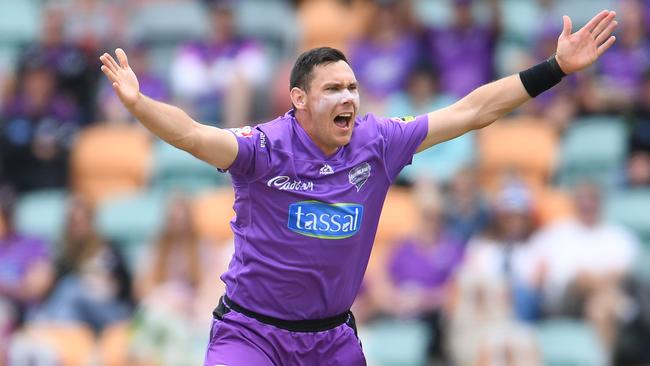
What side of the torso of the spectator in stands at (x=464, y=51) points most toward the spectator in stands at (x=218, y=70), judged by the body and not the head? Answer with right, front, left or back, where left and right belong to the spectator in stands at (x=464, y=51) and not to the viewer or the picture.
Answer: right

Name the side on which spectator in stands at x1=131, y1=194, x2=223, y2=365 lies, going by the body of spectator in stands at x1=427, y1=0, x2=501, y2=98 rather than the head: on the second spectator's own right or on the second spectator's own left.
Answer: on the second spectator's own right

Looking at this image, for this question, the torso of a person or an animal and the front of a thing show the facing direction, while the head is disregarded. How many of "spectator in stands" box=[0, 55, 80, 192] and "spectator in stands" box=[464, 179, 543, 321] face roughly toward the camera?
2

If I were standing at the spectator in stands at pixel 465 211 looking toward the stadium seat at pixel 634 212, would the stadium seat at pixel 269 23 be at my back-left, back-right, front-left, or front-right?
back-left

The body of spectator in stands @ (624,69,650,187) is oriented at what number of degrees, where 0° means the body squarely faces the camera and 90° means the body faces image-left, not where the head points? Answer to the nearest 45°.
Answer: approximately 0°
